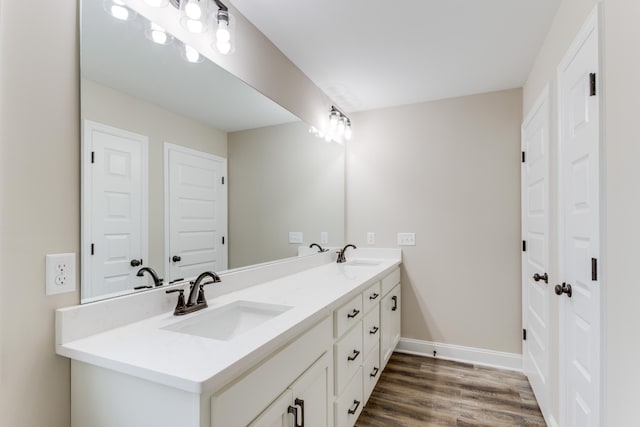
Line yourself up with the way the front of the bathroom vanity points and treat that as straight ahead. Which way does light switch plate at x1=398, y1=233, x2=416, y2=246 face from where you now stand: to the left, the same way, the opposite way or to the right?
to the right

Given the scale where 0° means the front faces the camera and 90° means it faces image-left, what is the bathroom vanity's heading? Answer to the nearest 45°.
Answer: approximately 315°

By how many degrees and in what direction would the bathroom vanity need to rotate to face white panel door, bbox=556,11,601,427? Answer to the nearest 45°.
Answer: approximately 45° to its left

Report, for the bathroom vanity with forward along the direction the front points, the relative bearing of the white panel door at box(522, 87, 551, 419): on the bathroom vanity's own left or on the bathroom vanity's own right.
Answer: on the bathroom vanity's own left

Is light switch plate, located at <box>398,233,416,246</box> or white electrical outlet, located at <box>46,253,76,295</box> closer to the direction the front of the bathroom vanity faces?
the light switch plate

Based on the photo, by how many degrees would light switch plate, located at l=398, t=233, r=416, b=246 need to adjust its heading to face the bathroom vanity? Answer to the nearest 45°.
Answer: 0° — it already faces it

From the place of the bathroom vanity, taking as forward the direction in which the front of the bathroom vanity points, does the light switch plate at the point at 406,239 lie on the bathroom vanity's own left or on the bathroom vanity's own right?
on the bathroom vanity's own left

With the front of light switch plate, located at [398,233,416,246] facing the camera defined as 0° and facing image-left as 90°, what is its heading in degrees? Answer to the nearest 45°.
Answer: approximately 0°
